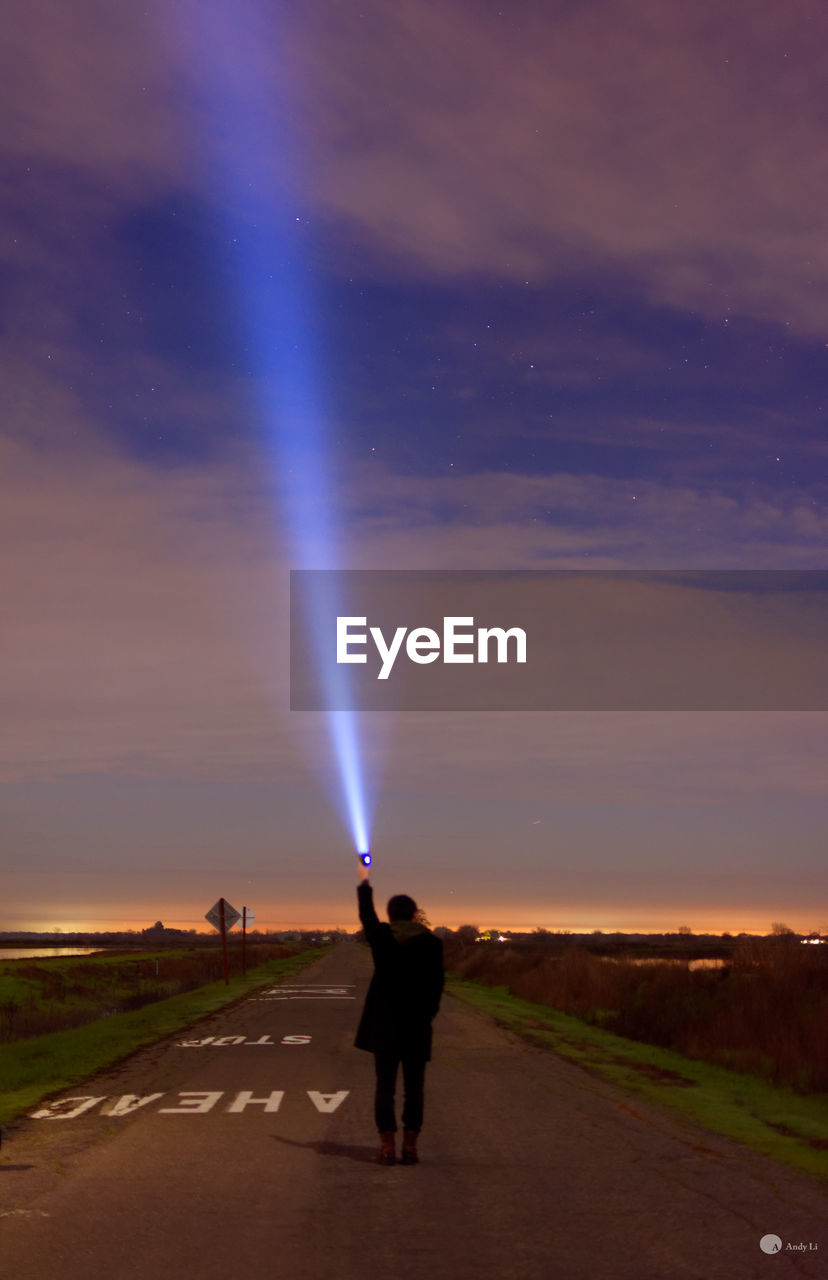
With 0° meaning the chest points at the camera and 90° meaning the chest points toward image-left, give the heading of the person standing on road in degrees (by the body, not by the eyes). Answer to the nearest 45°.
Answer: approximately 180°

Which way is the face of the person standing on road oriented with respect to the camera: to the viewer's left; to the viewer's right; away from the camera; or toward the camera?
away from the camera

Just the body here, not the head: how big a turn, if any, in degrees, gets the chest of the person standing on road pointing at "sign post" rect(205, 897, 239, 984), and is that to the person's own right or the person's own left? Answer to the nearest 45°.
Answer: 0° — they already face it
